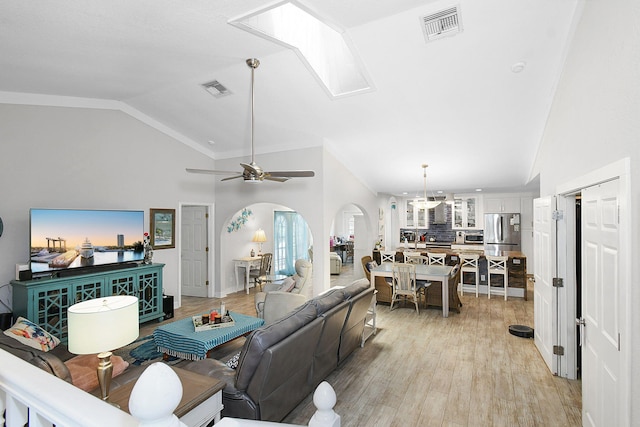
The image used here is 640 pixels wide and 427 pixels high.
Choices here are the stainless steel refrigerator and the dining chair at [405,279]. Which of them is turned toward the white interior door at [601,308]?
the stainless steel refrigerator

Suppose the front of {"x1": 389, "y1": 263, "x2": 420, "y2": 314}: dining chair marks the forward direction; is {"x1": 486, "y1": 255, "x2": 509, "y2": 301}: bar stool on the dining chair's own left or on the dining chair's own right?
on the dining chair's own right

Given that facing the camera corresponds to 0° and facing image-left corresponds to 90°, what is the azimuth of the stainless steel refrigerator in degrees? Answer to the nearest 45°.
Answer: approximately 0°

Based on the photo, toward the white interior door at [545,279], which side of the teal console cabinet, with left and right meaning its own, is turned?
front

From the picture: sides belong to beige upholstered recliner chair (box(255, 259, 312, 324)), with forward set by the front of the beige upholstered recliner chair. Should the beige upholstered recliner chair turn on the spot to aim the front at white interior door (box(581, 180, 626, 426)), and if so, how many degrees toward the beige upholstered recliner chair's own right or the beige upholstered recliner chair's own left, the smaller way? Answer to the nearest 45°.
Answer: approximately 90° to the beige upholstered recliner chair's own left

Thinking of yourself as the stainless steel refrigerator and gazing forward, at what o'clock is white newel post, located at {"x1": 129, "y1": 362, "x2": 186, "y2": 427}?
The white newel post is roughly at 12 o'clock from the stainless steel refrigerator.

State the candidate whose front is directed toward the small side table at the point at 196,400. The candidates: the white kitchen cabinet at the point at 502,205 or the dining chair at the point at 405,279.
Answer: the white kitchen cabinet

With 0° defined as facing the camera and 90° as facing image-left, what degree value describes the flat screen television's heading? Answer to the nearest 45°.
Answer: approximately 315°

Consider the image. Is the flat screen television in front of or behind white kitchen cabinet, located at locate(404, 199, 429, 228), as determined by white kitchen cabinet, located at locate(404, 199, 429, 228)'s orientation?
in front

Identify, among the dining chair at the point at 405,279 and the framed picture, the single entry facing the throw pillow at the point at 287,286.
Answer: the framed picture

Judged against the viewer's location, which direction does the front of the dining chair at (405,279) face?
facing away from the viewer

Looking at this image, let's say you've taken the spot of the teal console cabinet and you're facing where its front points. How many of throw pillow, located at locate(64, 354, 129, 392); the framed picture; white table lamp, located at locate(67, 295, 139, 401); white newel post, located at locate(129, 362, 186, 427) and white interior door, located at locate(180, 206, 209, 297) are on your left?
2

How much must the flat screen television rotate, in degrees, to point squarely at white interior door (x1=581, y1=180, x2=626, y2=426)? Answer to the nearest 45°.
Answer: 0° — it already faces it

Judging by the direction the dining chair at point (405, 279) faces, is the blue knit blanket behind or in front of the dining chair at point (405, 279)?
behind
